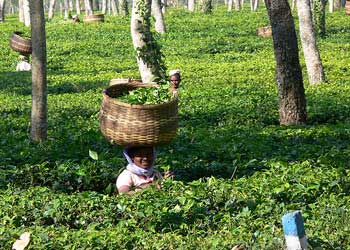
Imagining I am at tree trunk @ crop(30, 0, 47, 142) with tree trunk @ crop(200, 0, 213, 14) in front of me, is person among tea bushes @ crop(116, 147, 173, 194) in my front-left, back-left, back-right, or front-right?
back-right

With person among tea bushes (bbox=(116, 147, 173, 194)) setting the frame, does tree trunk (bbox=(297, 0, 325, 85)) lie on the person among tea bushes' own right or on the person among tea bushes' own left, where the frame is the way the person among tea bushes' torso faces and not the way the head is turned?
on the person among tea bushes' own left

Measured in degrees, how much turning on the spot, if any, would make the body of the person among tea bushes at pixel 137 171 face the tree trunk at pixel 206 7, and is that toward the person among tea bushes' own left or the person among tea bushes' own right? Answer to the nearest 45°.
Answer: approximately 135° to the person among tea bushes' own left

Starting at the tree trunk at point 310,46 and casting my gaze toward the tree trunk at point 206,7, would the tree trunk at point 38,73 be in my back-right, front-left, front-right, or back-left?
back-left

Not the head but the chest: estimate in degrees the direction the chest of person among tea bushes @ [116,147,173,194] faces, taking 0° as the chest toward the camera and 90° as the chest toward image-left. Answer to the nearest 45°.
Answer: approximately 315°

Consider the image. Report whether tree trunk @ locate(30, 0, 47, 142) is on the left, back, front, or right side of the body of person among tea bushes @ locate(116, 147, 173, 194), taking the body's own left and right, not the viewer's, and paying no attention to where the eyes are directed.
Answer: back

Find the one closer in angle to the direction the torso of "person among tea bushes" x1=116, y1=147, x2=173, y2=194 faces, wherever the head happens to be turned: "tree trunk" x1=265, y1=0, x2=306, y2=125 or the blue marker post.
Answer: the blue marker post

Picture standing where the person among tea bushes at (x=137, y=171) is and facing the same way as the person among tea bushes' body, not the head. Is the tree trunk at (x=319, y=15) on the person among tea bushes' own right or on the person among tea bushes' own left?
on the person among tea bushes' own left

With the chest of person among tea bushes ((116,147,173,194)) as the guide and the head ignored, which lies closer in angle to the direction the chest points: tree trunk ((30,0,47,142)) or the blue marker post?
the blue marker post
